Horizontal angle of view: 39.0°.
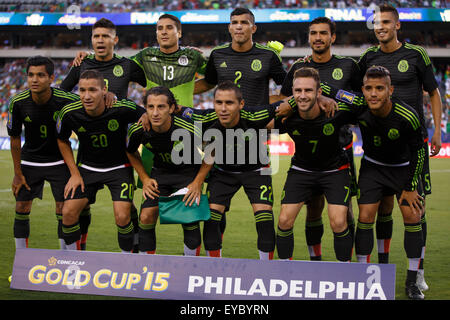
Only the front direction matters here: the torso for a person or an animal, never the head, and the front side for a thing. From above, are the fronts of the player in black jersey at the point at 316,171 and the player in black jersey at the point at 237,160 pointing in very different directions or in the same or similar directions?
same or similar directions

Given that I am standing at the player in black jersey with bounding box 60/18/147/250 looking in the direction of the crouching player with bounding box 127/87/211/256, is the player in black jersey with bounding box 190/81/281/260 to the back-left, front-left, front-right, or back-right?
front-left

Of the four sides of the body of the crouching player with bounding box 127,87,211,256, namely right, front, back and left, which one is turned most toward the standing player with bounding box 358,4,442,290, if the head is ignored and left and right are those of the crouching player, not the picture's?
left

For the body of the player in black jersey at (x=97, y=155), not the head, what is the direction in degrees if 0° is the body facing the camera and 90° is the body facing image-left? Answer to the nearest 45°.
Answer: approximately 0°

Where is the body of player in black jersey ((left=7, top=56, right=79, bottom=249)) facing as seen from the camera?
toward the camera

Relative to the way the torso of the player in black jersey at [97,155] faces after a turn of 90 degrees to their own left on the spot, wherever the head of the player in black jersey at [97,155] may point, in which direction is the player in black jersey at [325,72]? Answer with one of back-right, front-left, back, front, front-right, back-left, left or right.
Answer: front

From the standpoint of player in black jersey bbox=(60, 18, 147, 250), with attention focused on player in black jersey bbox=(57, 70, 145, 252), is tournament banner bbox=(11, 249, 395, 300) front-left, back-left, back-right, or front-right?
front-left

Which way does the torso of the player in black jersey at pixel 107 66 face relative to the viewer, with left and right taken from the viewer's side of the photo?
facing the viewer

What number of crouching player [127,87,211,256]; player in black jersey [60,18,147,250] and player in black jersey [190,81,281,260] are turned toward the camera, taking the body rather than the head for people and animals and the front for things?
3

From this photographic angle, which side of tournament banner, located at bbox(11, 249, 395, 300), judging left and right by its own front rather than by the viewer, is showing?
front

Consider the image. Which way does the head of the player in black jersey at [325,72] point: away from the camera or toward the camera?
toward the camera

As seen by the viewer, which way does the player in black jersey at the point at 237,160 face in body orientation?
toward the camera

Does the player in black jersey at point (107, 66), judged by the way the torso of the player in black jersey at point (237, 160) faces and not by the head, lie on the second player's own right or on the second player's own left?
on the second player's own right
